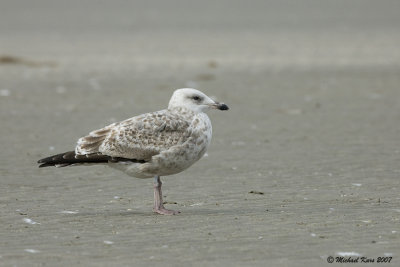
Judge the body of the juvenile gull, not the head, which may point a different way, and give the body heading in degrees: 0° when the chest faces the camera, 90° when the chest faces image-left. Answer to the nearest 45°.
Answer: approximately 270°
